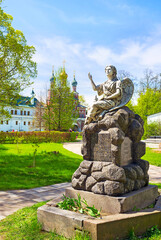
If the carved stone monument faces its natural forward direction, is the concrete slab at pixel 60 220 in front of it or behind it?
in front

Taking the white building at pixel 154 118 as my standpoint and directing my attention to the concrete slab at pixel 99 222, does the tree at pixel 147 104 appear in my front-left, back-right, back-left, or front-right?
back-right

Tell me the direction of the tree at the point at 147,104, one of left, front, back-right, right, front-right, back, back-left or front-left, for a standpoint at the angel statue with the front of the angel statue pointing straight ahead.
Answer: back-right

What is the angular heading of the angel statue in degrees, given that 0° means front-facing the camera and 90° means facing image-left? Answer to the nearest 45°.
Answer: approximately 45°

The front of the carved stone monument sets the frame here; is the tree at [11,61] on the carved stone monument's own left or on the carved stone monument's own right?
on the carved stone monument's own right

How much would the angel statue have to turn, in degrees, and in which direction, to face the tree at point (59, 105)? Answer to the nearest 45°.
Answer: approximately 135° to its right
